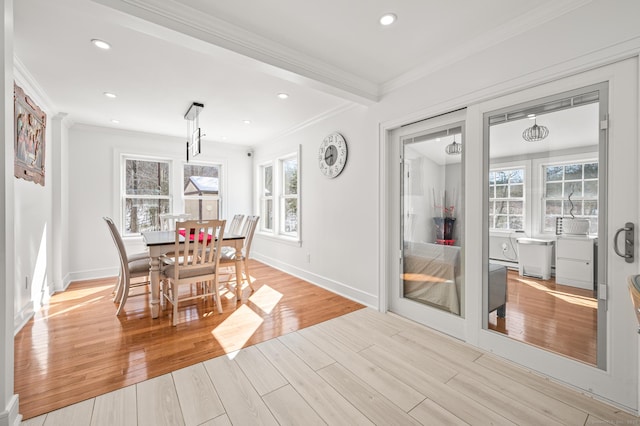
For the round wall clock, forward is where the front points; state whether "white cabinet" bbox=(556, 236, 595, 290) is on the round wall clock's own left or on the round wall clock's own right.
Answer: on the round wall clock's own left

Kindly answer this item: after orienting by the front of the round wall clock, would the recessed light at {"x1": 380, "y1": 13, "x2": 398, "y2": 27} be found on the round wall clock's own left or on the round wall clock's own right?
on the round wall clock's own left

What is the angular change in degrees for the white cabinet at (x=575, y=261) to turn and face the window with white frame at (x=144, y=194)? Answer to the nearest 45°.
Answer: approximately 45° to its right

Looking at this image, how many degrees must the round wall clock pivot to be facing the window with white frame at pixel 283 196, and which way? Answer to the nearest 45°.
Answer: approximately 90° to its right

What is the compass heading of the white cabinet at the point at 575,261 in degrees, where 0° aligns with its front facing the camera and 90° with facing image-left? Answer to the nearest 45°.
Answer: approximately 45°

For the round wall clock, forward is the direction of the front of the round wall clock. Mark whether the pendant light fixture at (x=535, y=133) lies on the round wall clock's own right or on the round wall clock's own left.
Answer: on the round wall clock's own left

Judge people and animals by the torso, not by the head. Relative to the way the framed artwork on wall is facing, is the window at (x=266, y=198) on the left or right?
on its left

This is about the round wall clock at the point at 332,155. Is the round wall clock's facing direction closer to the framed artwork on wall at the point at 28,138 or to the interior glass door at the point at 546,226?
the framed artwork on wall

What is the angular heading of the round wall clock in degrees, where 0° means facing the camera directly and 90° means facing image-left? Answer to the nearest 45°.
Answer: approximately 45°

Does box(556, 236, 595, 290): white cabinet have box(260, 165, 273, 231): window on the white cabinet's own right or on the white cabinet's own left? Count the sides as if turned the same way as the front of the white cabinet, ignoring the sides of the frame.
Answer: on the white cabinet's own right
